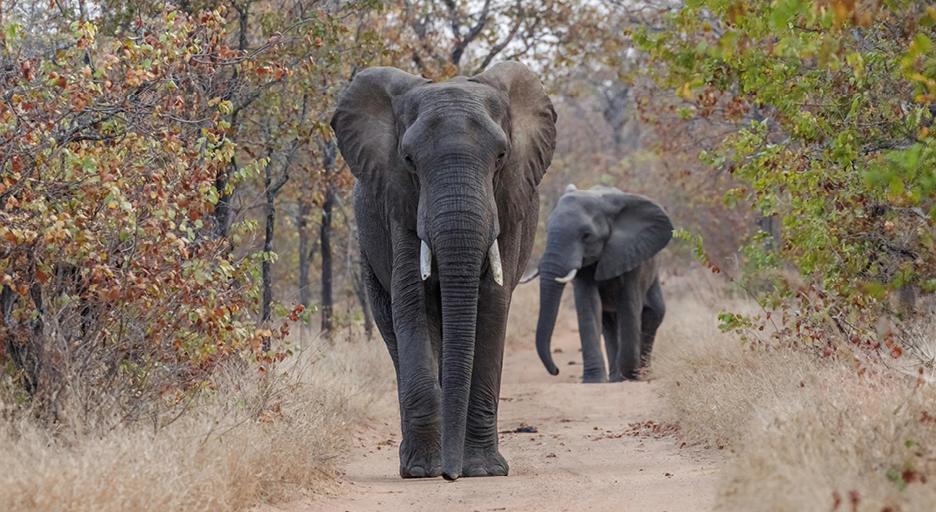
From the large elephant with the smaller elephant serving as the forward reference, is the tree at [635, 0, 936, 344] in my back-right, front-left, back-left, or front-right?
front-right

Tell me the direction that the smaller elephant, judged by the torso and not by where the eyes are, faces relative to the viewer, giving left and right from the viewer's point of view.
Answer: facing the viewer and to the left of the viewer

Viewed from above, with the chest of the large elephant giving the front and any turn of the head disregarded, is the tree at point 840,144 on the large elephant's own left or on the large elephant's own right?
on the large elephant's own left

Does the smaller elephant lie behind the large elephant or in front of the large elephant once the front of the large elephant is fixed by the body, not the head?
behind

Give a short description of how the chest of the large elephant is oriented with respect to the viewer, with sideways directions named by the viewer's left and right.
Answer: facing the viewer

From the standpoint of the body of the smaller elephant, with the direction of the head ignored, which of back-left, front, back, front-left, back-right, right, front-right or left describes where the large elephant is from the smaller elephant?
front-left

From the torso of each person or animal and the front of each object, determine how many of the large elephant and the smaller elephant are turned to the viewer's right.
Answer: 0
